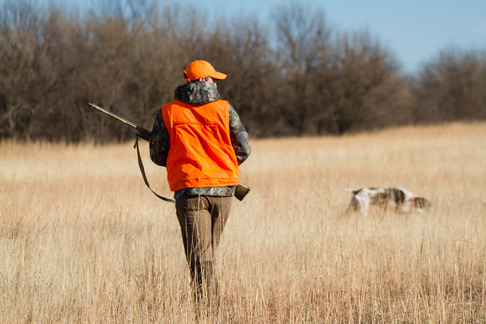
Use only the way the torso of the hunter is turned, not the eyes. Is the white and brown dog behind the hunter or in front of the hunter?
in front

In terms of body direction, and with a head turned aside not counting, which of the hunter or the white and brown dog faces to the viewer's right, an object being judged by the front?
the white and brown dog

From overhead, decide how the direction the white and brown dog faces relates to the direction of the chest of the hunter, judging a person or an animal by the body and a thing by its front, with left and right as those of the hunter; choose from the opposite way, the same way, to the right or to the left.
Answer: to the right

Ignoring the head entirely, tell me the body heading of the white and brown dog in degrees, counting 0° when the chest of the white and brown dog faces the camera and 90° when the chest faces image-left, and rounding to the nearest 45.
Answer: approximately 270°

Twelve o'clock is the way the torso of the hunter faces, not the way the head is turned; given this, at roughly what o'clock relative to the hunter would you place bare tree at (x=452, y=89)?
The bare tree is roughly at 1 o'clock from the hunter.

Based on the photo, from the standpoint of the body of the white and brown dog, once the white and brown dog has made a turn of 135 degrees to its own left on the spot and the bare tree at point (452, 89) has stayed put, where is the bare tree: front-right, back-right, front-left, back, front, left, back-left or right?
front-right

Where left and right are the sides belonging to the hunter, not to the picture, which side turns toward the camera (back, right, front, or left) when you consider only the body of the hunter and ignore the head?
back

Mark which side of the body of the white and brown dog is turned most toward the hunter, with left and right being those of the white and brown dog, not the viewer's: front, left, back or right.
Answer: right

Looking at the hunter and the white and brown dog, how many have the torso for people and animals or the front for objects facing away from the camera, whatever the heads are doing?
1
